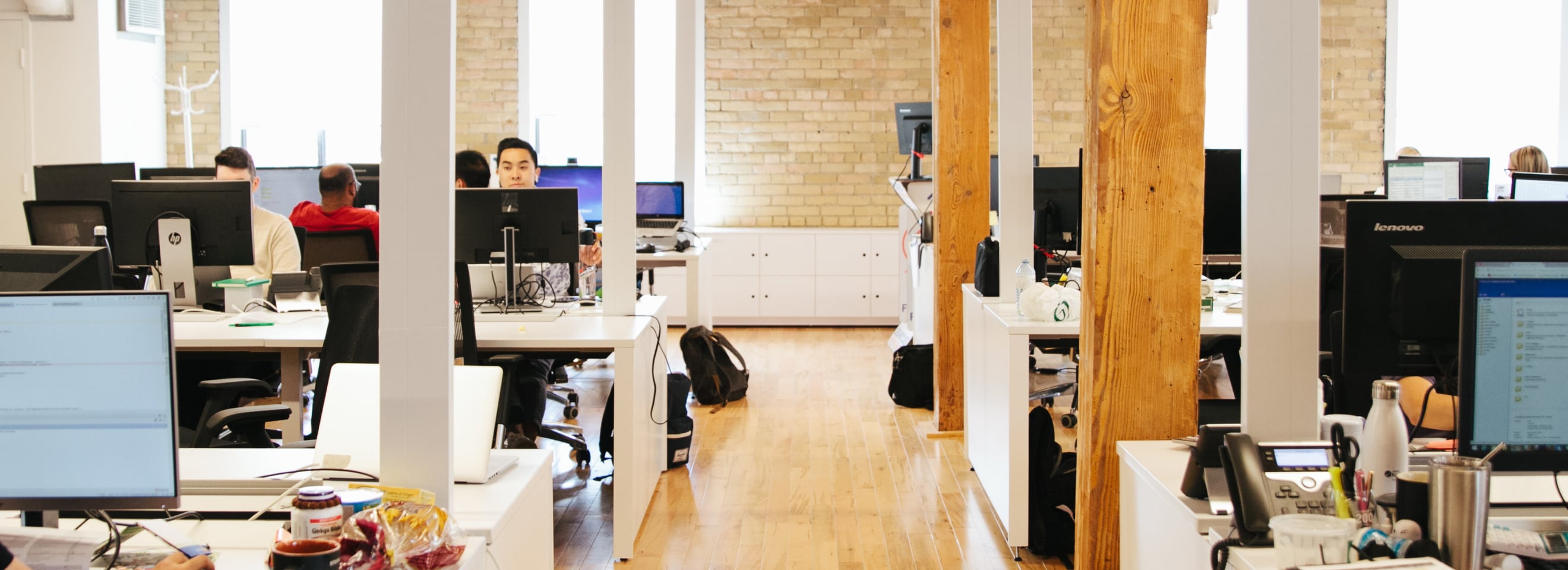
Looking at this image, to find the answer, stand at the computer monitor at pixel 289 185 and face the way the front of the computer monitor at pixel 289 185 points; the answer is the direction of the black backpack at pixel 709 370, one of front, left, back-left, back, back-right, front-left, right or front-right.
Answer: front-left

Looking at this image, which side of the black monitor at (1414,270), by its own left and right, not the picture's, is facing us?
back

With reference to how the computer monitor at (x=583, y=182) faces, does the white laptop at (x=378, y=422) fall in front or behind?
in front

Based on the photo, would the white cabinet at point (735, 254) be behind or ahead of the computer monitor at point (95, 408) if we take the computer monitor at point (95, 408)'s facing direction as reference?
behind

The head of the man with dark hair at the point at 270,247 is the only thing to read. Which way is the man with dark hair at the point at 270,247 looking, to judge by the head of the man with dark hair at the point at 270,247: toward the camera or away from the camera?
toward the camera

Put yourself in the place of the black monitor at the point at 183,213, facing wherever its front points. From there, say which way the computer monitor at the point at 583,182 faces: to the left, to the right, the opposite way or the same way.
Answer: the opposite way

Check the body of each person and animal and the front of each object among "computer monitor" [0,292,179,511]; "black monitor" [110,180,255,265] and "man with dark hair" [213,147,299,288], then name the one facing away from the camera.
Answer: the black monitor

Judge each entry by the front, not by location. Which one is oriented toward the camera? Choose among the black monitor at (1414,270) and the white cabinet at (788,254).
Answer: the white cabinet

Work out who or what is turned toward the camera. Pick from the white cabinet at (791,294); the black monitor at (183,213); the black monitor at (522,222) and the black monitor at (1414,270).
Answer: the white cabinet

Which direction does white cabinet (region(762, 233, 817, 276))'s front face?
toward the camera

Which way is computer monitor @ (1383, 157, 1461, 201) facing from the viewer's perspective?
toward the camera

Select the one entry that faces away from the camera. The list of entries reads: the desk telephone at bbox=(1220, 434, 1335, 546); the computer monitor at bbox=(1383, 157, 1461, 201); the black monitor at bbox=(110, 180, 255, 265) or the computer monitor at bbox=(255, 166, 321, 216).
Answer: the black monitor

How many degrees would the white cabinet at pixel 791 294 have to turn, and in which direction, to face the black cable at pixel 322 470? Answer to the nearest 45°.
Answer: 0° — it already faces it
